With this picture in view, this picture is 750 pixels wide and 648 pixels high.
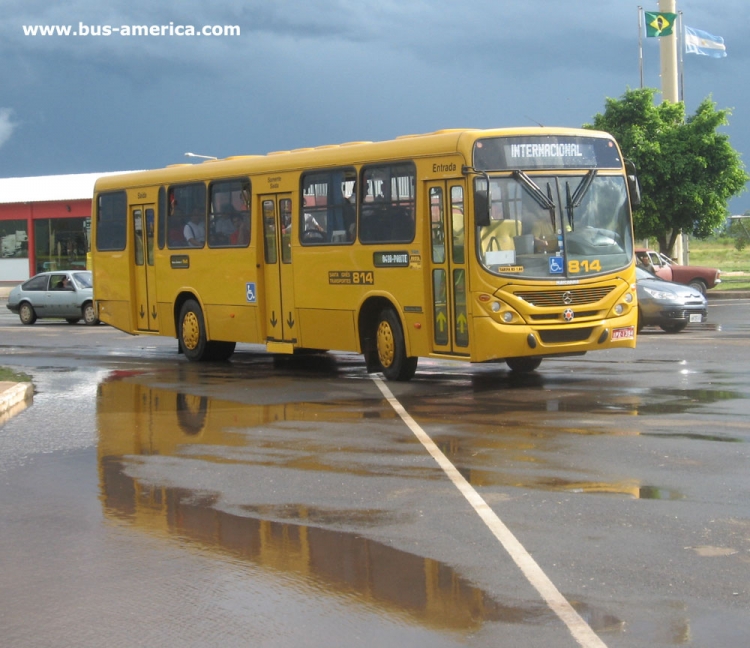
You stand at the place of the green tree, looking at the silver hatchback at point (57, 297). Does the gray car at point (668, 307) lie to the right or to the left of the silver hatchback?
left

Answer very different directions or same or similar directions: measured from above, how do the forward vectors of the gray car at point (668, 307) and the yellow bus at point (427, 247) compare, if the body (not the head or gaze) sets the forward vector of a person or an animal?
same or similar directions

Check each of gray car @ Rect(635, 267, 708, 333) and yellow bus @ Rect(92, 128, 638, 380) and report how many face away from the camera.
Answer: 0

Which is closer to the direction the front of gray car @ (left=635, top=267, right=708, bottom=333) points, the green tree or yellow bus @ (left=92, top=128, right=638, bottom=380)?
the yellow bus

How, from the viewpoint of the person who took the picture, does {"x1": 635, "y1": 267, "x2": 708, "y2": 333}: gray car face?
facing the viewer and to the right of the viewer

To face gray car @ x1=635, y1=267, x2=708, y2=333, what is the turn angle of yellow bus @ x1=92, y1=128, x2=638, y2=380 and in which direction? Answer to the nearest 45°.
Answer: approximately 90° to its left

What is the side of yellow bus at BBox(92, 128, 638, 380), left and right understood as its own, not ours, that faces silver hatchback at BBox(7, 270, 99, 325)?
back
